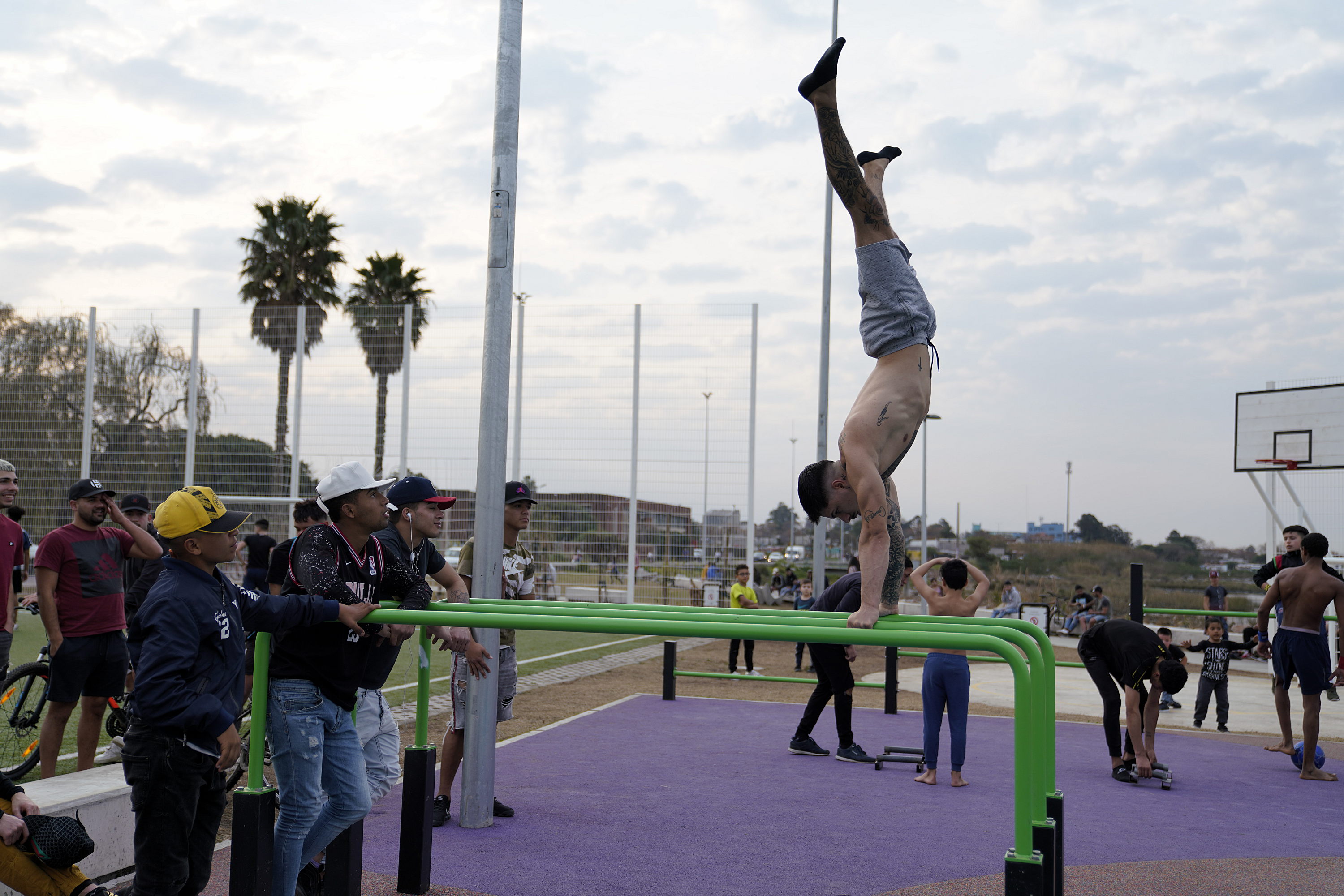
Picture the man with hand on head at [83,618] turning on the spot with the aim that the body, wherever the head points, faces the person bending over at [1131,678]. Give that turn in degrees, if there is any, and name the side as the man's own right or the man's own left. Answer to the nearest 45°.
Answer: approximately 45° to the man's own left

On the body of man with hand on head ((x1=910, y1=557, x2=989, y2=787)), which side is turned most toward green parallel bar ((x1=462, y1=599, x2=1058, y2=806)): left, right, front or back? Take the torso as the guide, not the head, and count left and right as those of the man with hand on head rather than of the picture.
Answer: back

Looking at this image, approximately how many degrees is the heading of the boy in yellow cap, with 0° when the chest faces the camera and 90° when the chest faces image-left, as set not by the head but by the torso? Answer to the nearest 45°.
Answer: approximately 270°

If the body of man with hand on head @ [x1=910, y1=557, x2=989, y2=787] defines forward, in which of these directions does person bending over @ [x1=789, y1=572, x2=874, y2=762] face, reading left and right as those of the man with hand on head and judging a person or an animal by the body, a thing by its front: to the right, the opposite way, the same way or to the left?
to the right

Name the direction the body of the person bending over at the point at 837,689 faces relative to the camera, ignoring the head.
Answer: to the viewer's right

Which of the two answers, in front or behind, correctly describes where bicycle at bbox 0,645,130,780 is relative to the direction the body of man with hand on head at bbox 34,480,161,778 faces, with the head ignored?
behind

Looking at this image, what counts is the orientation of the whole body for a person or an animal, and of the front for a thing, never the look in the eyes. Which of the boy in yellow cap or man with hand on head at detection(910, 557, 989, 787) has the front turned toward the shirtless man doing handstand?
the boy in yellow cap

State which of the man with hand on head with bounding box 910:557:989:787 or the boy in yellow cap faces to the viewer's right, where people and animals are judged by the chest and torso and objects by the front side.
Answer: the boy in yellow cap

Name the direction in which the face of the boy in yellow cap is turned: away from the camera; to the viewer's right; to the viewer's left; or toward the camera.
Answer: to the viewer's right

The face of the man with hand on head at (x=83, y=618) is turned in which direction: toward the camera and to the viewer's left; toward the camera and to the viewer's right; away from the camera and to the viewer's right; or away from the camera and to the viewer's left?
toward the camera and to the viewer's right
